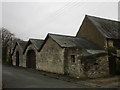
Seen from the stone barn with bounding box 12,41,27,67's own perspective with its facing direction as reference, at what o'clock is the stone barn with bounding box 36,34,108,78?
the stone barn with bounding box 36,34,108,78 is roughly at 10 o'clock from the stone barn with bounding box 12,41,27,67.

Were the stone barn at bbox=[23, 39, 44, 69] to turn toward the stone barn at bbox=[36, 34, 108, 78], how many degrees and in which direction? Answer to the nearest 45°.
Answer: approximately 90° to its left

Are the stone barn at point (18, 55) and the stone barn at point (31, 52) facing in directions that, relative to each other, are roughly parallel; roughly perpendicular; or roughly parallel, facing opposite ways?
roughly parallel

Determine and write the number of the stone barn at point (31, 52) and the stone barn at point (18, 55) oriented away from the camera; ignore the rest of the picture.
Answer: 0

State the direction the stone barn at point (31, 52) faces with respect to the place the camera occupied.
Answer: facing the viewer and to the left of the viewer

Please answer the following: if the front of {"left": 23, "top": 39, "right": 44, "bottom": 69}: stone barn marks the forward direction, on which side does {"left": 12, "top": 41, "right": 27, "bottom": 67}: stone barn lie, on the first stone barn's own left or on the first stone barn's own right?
on the first stone barn's own right

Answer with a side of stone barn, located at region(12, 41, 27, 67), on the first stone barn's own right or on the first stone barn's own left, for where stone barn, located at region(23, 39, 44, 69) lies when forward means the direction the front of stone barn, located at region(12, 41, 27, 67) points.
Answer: on the first stone barn's own left

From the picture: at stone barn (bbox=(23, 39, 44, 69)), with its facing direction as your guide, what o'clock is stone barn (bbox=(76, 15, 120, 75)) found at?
stone barn (bbox=(76, 15, 120, 75)) is roughly at 8 o'clock from stone barn (bbox=(23, 39, 44, 69)).
